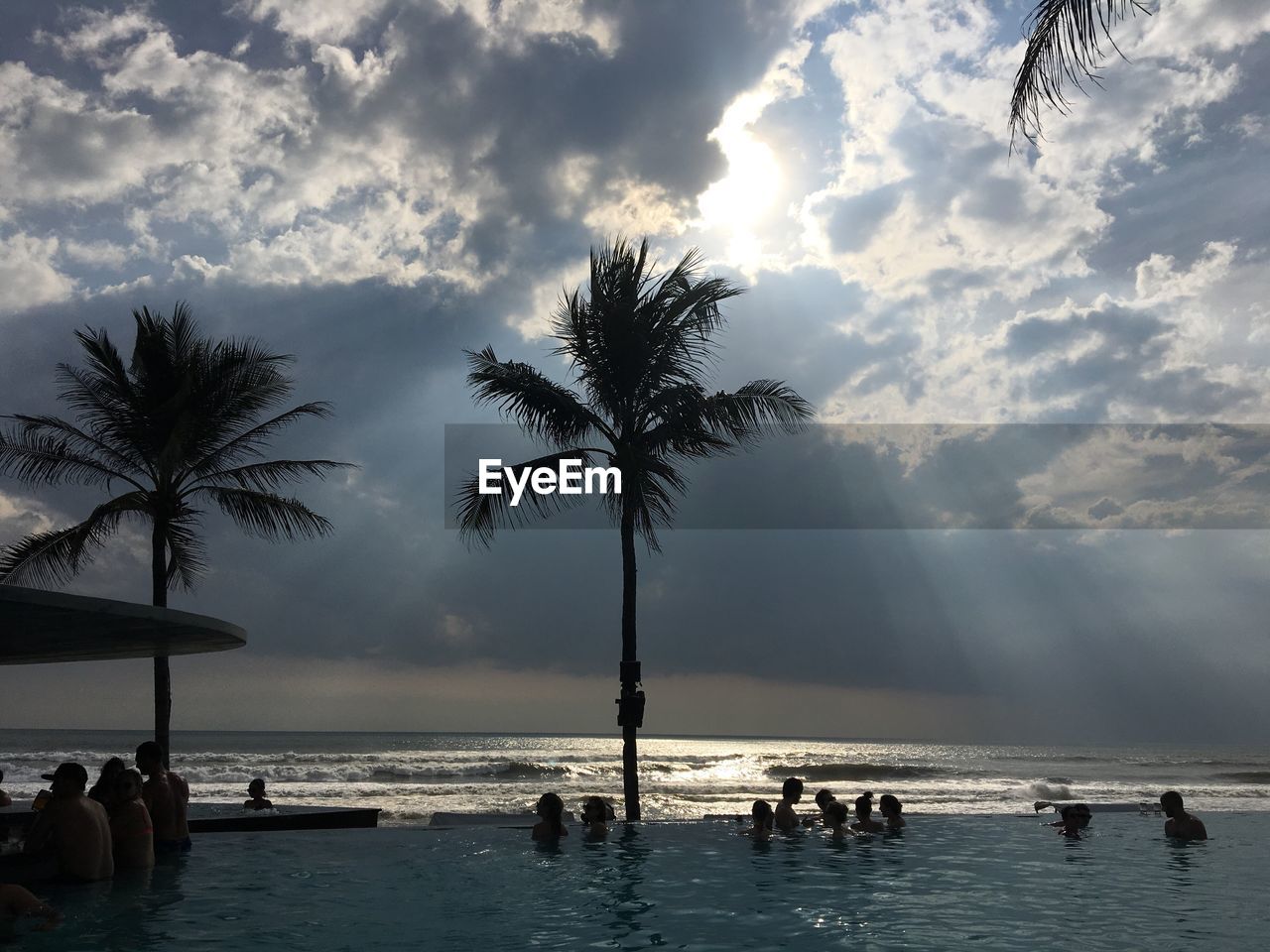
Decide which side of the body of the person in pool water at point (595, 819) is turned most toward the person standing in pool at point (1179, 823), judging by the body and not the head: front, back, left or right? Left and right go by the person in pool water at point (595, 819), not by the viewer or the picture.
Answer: right

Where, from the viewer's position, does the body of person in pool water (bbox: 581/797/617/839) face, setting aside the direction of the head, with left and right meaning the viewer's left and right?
facing away from the viewer

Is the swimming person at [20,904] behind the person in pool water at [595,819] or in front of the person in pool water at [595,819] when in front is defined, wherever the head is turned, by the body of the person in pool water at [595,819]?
behind

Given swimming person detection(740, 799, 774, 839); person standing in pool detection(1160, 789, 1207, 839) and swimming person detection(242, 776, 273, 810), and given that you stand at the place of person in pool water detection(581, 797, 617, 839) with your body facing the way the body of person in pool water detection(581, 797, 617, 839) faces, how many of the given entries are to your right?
2

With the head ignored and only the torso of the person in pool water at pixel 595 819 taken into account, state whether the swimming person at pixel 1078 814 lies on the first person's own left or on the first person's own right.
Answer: on the first person's own right

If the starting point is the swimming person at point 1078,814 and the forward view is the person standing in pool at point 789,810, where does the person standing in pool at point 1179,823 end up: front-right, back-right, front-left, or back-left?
back-left

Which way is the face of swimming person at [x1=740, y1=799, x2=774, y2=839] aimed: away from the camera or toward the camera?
away from the camera
